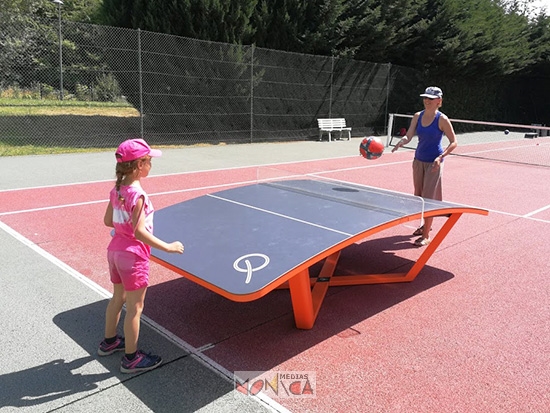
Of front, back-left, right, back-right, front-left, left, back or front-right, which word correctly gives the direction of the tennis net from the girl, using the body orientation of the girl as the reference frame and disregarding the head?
front

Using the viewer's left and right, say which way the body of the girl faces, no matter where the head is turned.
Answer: facing away from the viewer and to the right of the viewer

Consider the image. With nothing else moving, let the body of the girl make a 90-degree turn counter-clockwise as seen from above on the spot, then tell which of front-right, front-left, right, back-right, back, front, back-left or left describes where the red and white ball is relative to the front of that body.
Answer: right

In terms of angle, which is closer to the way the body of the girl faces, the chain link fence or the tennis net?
the tennis net

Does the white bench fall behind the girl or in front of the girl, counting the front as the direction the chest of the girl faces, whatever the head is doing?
in front

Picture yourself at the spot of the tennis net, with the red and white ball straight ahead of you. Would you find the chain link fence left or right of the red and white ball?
right

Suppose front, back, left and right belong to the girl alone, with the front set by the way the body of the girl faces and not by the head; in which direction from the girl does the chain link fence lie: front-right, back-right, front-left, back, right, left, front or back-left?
front-left
